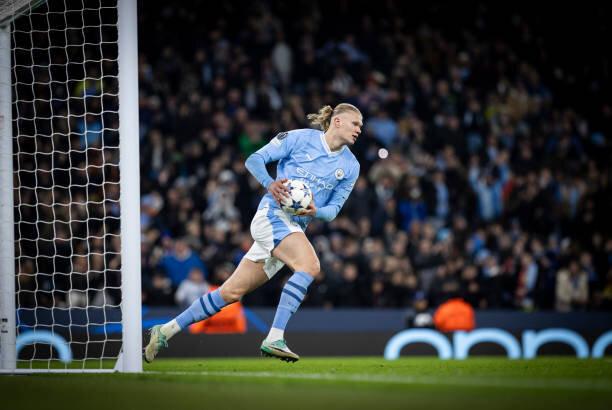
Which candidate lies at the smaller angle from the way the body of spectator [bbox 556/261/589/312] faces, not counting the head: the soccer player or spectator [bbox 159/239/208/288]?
the soccer player

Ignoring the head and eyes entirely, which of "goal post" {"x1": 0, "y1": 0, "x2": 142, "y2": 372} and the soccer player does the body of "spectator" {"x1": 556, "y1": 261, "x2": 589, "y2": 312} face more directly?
the soccer player

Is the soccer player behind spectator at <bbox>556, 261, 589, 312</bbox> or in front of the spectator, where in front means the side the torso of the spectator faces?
in front

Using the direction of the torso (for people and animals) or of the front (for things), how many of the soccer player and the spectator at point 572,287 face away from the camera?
0

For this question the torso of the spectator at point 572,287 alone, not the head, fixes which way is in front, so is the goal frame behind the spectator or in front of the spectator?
in front

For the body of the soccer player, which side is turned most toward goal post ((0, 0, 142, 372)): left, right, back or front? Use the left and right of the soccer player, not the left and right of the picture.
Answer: back

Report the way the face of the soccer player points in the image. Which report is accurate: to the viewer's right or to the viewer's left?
to the viewer's right

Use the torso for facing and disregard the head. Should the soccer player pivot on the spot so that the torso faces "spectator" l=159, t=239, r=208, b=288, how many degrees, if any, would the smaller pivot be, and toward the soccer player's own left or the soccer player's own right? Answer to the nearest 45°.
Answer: approximately 135° to the soccer player's own left

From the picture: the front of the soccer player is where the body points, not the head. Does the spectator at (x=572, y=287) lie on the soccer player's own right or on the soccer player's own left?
on the soccer player's own left

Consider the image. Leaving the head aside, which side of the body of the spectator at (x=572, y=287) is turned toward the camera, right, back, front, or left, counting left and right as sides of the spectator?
front

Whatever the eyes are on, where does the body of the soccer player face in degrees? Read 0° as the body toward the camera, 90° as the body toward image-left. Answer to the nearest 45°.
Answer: approximately 315°

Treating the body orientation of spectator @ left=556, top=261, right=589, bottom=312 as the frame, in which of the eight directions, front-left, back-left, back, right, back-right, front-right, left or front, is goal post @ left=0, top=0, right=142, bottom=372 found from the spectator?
front-right

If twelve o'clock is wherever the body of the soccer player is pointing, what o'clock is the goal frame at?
The goal frame is roughly at 4 o'clock from the soccer player.
